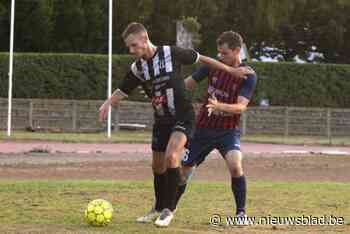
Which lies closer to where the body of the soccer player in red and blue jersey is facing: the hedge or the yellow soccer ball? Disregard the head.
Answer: the yellow soccer ball

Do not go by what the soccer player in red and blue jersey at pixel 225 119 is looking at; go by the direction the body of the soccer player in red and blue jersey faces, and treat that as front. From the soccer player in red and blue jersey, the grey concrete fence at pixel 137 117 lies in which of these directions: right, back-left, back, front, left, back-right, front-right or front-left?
back-right

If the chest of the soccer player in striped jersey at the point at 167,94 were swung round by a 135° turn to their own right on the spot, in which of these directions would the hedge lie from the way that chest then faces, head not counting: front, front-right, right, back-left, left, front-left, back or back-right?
front

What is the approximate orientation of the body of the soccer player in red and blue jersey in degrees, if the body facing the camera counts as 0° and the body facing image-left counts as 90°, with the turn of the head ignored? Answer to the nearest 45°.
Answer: approximately 45°
